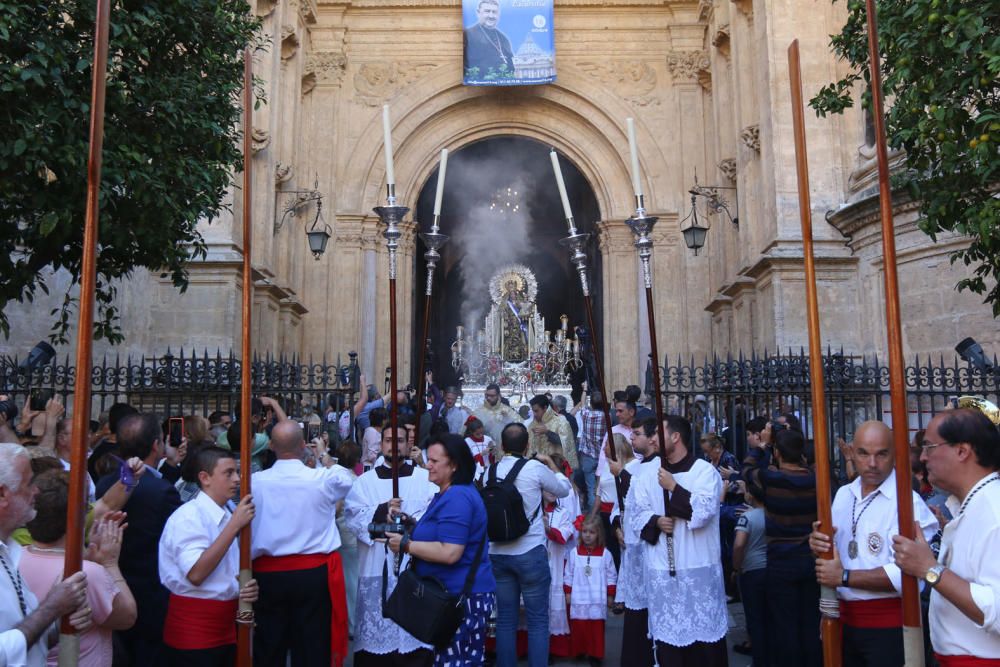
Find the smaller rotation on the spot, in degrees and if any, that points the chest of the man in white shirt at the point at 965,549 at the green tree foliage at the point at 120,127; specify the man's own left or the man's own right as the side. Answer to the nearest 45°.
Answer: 0° — they already face it

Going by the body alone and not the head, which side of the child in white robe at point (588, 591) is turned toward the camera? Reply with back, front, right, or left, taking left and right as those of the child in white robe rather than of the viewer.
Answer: front

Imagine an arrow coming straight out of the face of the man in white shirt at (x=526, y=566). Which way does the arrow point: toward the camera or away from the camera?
away from the camera

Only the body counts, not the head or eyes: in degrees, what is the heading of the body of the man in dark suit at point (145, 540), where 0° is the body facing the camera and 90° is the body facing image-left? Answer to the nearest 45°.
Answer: approximately 225°

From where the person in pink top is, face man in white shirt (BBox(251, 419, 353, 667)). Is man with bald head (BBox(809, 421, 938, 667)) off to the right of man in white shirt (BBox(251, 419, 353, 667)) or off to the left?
right

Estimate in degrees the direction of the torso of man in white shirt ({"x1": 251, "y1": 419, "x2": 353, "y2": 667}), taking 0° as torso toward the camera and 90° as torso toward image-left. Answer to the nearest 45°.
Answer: approximately 180°

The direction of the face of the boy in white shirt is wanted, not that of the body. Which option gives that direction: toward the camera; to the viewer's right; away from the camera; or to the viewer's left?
to the viewer's right

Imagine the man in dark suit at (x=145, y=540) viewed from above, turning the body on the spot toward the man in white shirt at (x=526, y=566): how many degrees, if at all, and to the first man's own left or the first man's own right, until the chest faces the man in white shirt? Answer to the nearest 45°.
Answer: approximately 45° to the first man's own right

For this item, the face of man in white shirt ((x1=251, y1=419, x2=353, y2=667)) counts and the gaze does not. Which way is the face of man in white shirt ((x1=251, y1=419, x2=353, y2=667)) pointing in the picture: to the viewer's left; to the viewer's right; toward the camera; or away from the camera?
away from the camera

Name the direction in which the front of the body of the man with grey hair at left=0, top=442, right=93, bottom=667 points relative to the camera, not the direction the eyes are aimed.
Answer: to the viewer's right

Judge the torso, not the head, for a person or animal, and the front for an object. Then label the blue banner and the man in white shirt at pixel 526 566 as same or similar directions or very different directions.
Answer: very different directions

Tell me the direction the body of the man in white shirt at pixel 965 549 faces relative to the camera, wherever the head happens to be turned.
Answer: to the viewer's left

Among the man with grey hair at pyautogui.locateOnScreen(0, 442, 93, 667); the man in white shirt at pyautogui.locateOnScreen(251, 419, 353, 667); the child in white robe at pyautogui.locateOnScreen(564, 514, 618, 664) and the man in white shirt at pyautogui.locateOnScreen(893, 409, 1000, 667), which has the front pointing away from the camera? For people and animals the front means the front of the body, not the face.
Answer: the man in white shirt at pyautogui.locateOnScreen(251, 419, 353, 667)

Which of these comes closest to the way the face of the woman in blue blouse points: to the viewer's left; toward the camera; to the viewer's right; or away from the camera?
to the viewer's left

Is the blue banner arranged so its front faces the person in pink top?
yes
